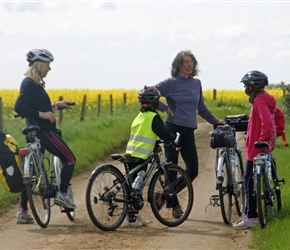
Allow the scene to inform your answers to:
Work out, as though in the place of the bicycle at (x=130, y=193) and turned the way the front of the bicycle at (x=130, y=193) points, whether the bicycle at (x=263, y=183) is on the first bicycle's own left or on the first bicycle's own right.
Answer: on the first bicycle's own right

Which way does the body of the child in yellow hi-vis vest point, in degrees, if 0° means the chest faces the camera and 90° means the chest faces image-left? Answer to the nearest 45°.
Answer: approximately 225°

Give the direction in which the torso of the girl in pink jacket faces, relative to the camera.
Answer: to the viewer's left

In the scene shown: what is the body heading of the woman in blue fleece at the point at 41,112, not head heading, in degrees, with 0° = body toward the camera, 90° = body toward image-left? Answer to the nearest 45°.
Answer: approximately 270°

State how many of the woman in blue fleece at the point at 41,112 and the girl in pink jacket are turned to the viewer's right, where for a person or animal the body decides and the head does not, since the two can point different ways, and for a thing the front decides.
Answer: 1

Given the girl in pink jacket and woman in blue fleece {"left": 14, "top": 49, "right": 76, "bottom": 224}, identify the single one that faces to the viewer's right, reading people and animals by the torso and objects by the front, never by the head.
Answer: the woman in blue fleece
